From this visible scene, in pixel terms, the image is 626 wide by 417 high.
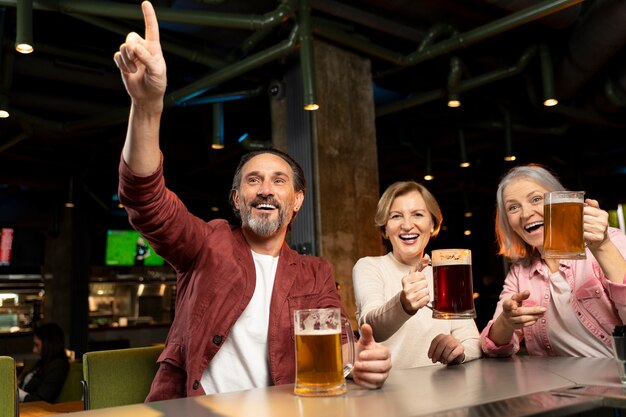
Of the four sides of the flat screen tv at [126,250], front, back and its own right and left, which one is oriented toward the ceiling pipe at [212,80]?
front

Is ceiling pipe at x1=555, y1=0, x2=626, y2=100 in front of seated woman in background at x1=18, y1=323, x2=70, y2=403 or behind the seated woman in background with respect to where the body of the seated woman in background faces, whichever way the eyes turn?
behind

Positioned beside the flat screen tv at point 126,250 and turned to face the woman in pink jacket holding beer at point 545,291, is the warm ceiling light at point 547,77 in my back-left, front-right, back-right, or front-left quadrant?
front-left

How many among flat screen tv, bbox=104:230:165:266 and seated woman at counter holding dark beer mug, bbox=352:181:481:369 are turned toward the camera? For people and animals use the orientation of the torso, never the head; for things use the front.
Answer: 2

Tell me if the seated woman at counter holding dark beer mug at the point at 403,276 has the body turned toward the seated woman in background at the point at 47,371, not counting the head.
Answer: no

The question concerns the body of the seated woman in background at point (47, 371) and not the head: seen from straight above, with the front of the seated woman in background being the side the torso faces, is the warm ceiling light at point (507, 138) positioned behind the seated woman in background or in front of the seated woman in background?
behind

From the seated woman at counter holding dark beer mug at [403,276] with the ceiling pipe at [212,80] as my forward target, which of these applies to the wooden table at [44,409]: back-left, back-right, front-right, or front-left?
front-left

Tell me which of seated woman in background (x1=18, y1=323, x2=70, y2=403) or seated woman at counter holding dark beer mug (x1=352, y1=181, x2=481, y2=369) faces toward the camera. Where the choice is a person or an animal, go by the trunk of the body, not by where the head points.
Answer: seated woman at counter holding dark beer mug (x1=352, y1=181, x2=481, y2=369)

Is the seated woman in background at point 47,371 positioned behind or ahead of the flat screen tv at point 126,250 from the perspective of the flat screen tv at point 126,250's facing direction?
ahead

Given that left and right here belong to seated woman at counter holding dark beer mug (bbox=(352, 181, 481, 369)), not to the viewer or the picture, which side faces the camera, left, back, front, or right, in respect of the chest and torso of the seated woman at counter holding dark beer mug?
front

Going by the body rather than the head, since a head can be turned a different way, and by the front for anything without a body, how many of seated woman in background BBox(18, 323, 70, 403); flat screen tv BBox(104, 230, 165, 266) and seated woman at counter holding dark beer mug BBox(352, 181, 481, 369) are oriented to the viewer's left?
1

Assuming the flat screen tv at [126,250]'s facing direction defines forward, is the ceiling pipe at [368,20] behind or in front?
in front

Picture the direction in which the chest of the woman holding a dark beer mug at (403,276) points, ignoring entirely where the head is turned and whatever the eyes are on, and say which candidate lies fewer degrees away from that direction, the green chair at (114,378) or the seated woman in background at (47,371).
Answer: the green chair

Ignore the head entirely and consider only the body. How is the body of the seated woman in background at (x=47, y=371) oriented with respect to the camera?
to the viewer's left

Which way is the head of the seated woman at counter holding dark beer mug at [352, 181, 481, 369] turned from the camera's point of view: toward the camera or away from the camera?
toward the camera
